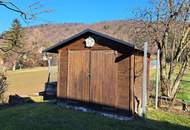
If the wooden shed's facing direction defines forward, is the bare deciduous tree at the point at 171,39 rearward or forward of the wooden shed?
rearward

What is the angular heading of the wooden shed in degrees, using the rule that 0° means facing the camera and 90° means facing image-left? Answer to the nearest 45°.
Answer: approximately 45°
